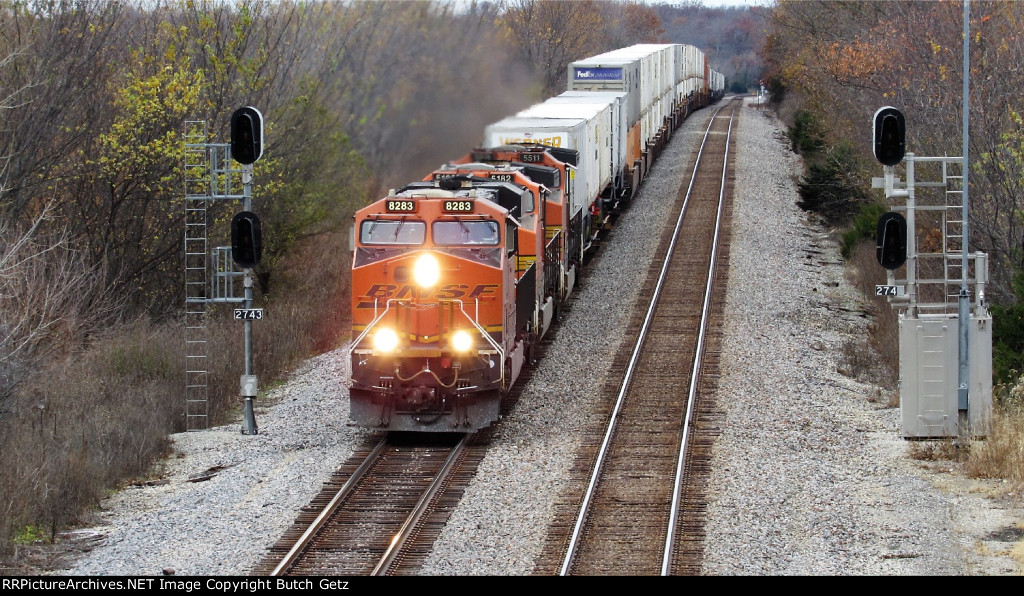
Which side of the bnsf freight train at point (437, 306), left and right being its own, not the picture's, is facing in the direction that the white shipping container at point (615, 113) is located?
back

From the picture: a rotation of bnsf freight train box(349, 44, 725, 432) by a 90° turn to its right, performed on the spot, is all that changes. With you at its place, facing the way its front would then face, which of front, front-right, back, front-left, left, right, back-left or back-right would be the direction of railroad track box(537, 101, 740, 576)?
back

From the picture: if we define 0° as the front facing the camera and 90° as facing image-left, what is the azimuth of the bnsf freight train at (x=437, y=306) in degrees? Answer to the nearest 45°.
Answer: approximately 0°

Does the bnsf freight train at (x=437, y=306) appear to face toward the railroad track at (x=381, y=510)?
yes

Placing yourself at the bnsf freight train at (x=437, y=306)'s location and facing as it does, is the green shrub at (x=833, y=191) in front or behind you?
behind

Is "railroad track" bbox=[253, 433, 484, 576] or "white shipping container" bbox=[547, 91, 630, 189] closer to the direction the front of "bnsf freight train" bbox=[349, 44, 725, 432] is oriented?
the railroad track

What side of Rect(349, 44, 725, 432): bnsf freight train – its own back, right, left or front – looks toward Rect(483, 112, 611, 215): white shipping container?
back

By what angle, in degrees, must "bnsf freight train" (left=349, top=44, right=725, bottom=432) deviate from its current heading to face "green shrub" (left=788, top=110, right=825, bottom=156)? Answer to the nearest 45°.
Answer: approximately 180°

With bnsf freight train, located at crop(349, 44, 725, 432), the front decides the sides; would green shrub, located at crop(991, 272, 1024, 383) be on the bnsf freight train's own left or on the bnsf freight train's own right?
on the bnsf freight train's own left
